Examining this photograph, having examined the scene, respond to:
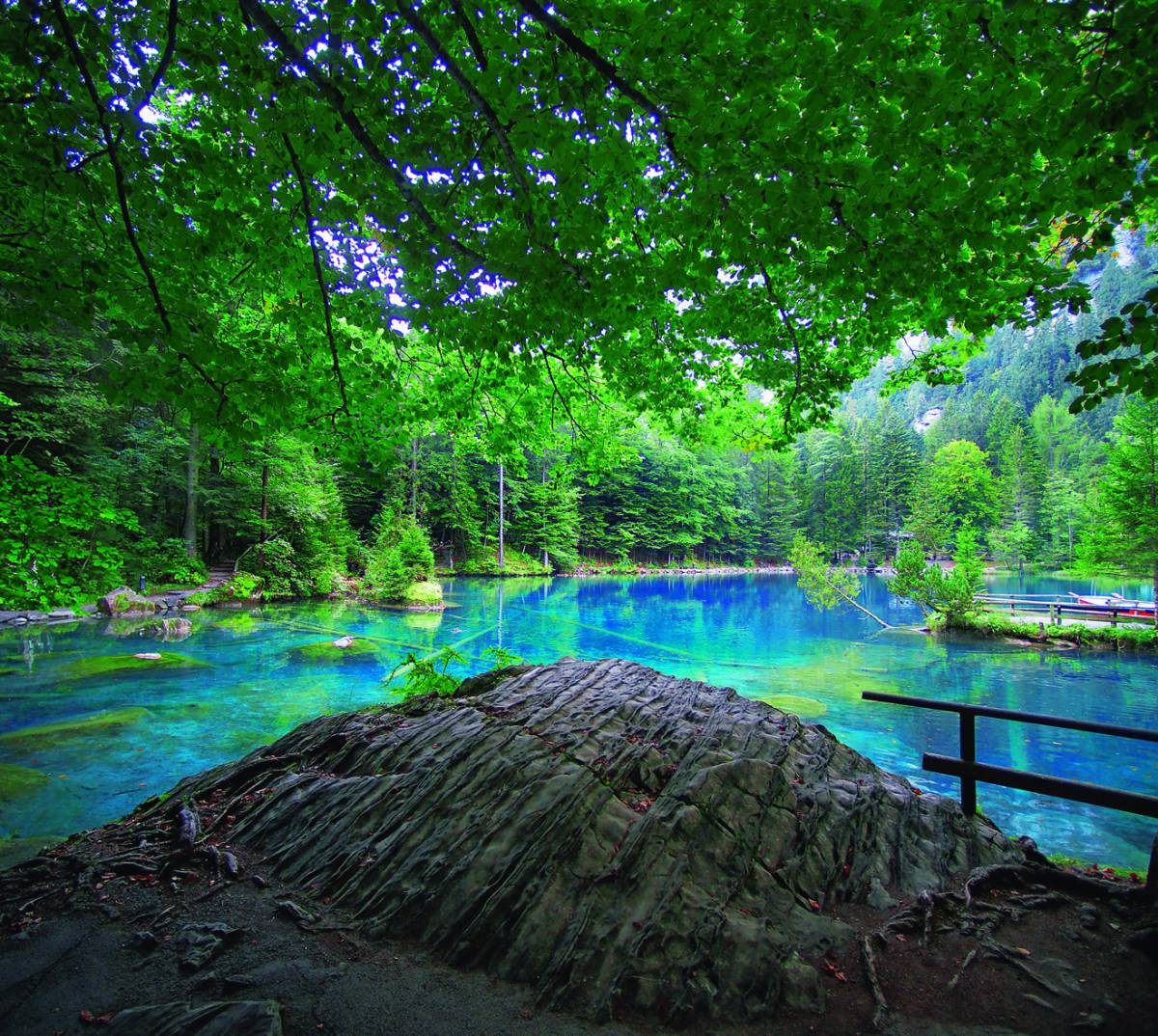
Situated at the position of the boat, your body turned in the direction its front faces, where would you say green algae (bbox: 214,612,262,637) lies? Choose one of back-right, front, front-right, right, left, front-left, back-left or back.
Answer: front-left

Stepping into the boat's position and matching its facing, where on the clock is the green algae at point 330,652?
The green algae is roughly at 10 o'clock from the boat.

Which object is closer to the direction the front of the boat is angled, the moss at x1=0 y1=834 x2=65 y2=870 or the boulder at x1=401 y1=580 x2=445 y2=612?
the boulder

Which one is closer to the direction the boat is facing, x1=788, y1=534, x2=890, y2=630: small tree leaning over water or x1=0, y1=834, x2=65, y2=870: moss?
the small tree leaning over water

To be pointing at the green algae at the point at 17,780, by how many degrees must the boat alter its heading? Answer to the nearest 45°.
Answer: approximately 90° to its left

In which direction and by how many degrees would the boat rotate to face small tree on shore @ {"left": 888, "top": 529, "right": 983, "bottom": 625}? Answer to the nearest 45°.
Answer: approximately 45° to its left

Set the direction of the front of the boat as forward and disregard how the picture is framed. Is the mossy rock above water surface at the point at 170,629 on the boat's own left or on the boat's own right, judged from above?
on the boat's own left

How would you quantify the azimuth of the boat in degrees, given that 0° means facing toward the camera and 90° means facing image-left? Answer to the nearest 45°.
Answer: approximately 90°

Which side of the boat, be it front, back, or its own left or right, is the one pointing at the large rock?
left
